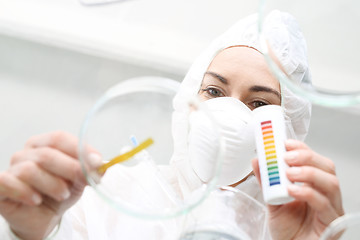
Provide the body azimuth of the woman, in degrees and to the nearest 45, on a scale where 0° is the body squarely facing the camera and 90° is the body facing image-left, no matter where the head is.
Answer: approximately 0°
